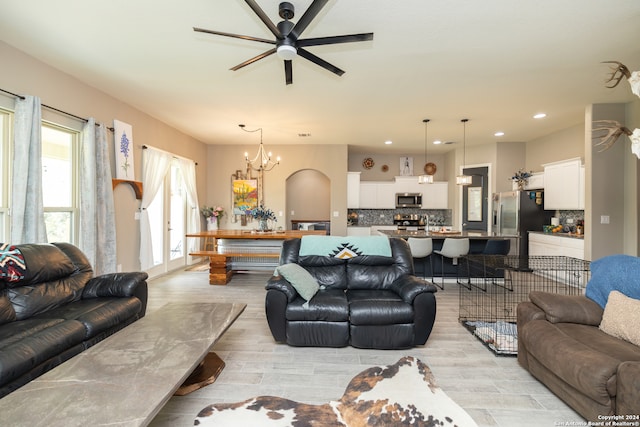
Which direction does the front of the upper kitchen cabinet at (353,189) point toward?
toward the camera

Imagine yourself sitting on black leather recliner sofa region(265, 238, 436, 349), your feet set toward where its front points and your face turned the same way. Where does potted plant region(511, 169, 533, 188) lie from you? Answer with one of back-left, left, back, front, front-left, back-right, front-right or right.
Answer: back-left

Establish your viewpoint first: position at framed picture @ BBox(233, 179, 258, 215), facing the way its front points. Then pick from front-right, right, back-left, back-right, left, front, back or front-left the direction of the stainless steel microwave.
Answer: left

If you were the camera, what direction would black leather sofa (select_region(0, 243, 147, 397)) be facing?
facing the viewer and to the right of the viewer

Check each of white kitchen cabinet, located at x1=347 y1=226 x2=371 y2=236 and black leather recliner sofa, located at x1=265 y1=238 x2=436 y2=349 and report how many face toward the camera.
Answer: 2

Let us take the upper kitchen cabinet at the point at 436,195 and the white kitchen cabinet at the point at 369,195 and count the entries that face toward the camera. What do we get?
2

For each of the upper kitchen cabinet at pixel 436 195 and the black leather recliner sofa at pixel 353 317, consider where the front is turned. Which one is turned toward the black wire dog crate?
the upper kitchen cabinet

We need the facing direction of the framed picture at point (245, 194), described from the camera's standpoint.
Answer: facing the viewer

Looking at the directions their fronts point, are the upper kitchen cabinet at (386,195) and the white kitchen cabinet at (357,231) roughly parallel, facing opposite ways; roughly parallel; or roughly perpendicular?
roughly parallel

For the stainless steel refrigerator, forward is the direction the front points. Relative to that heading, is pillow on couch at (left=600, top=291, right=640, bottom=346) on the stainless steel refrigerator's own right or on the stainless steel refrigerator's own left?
on the stainless steel refrigerator's own left

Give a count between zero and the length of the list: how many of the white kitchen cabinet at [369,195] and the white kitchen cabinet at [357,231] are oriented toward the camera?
2

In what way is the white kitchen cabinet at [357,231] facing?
toward the camera

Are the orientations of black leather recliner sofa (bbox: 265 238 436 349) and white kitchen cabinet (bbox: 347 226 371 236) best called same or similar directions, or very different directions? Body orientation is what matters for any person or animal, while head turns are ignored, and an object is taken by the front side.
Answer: same or similar directions

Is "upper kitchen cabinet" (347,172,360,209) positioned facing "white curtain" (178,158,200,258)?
no

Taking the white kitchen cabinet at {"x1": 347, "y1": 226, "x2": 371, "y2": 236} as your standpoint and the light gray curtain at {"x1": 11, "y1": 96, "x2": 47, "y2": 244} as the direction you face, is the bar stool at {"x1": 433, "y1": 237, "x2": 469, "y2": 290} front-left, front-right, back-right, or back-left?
front-left
